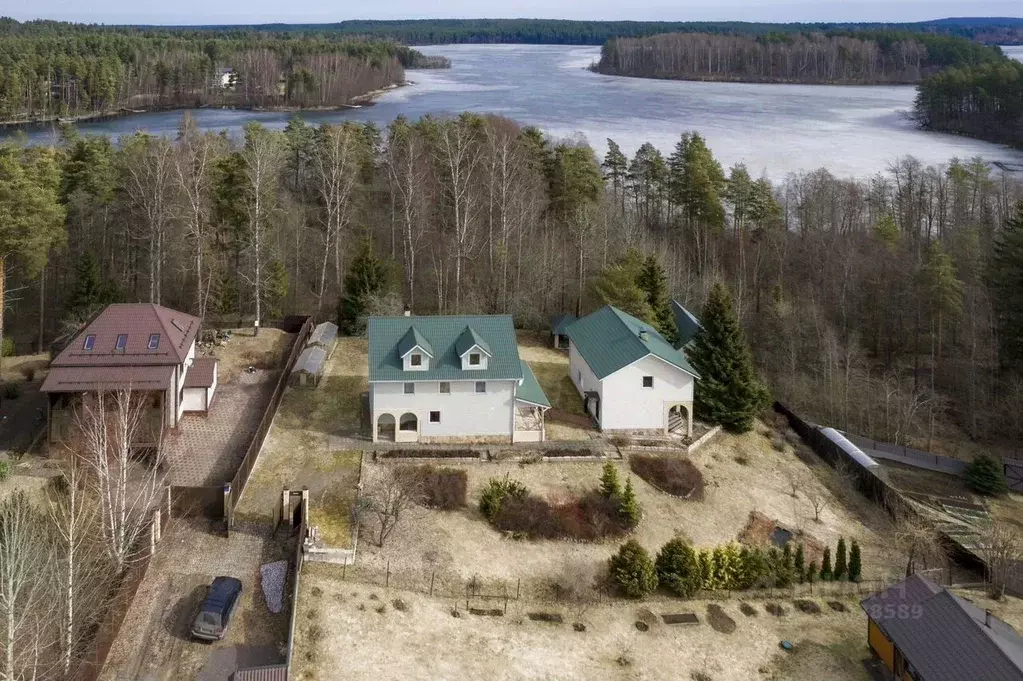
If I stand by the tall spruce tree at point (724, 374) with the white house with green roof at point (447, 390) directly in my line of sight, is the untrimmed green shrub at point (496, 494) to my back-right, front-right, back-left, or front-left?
front-left

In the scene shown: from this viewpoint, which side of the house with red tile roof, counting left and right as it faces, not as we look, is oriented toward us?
front

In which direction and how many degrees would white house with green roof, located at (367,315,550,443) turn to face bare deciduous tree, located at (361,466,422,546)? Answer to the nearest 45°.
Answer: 0° — it already faces it

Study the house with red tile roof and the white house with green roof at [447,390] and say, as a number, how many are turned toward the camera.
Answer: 2

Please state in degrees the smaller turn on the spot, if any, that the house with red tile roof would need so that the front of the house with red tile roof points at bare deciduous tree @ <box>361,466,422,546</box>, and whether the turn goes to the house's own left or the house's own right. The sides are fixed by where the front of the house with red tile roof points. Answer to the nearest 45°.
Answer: approximately 45° to the house's own left

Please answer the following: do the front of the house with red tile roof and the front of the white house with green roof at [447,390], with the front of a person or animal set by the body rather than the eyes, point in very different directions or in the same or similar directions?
same or similar directions

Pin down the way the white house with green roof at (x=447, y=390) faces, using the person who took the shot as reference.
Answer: facing the viewer

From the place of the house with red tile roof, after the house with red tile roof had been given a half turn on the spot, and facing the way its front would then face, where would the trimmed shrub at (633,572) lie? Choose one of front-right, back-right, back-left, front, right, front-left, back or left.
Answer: back-right

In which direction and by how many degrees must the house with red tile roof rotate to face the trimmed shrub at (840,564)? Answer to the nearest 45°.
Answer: approximately 45° to its left

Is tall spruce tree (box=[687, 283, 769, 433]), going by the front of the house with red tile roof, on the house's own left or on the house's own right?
on the house's own left

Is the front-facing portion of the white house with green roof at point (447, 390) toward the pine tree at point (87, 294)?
no
